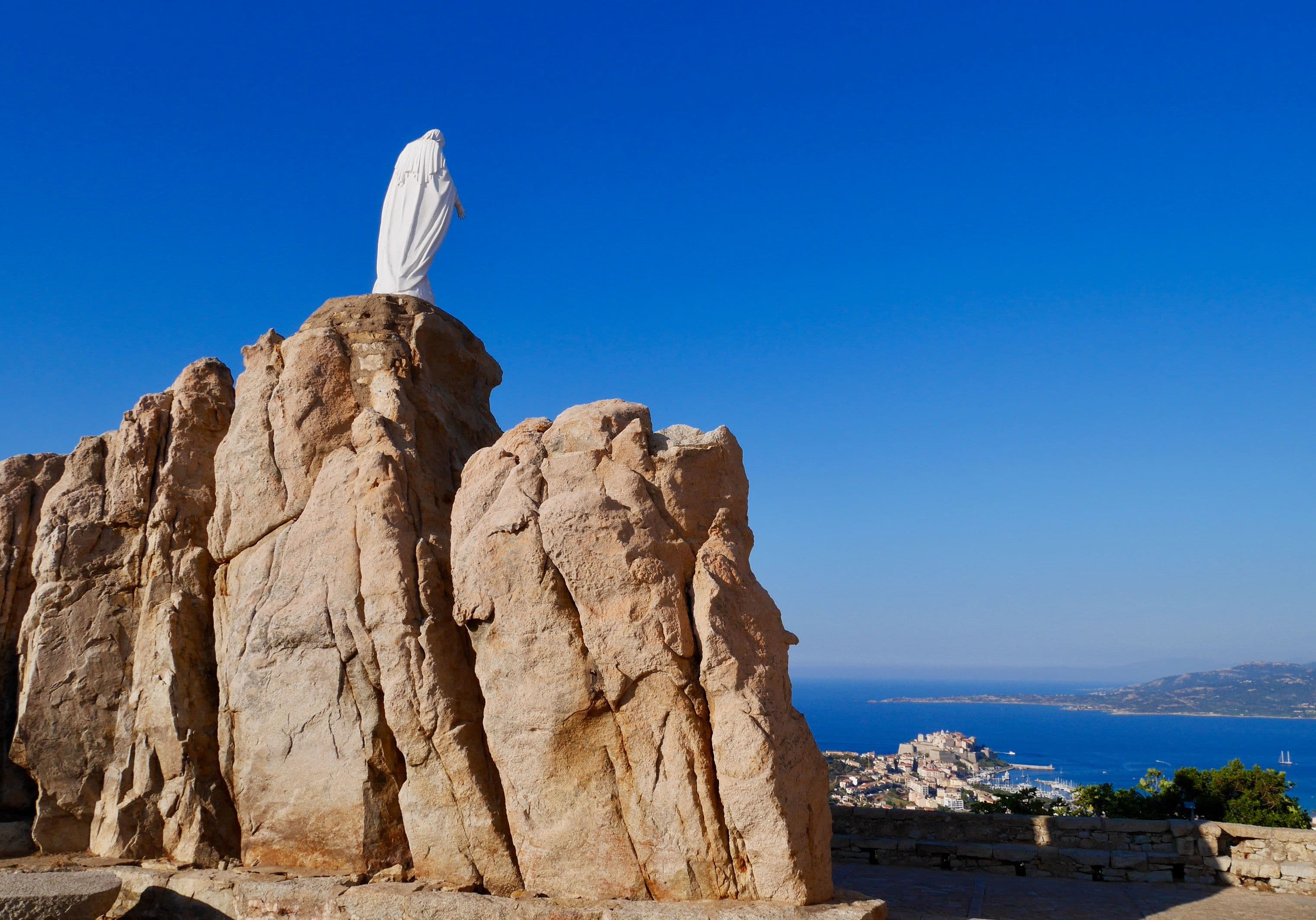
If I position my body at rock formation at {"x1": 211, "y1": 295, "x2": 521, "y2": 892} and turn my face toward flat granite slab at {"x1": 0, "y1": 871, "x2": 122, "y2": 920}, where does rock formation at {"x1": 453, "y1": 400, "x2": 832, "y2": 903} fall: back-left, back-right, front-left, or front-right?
back-left

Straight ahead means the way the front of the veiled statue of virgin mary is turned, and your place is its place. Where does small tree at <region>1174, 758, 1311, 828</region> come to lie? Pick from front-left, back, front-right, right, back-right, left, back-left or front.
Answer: front-right

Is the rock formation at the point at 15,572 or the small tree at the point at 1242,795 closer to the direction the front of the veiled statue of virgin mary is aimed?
the small tree

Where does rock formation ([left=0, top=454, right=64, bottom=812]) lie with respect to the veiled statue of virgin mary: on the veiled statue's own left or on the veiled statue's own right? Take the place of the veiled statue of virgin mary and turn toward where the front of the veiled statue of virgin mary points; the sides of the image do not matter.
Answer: on the veiled statue's own left

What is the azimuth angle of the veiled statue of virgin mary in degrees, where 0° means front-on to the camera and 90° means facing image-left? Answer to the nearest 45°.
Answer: approximately 225°
